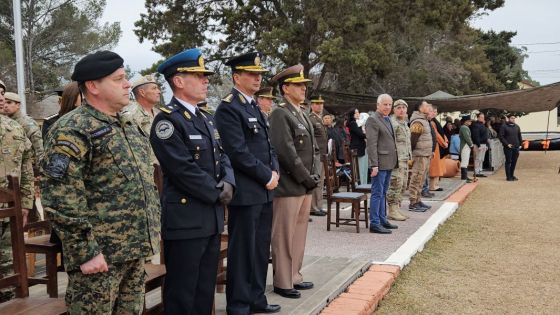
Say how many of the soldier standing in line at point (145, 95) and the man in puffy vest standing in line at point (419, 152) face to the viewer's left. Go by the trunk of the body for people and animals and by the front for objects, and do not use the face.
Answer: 0

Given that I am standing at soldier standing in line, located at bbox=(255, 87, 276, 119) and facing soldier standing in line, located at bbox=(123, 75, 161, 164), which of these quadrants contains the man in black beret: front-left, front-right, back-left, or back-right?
front-left

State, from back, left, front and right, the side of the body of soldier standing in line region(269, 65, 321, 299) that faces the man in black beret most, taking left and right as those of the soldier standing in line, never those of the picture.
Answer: right

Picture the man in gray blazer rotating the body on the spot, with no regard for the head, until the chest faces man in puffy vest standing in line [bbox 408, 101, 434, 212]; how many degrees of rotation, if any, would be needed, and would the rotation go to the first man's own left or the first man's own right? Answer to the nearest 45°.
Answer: approximately 135° to the first man's own left

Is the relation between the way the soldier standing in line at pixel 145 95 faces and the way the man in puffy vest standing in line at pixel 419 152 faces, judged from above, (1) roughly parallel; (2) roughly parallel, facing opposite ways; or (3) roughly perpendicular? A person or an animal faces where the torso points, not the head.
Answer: roughly parallel

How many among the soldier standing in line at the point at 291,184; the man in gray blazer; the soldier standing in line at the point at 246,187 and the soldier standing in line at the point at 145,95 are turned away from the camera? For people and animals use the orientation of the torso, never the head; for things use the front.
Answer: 0

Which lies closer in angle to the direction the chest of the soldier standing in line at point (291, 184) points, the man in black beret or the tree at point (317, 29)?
the man in black beret

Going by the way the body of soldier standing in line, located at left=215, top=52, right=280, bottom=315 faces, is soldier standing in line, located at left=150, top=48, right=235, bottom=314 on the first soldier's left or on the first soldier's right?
on the first soldier's right

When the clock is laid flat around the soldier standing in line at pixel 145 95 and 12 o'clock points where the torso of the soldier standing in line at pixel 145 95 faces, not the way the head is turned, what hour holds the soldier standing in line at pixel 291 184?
the soldier standing in line at pixel 291 184 is roughly at 12 o'clock from the soldier standing in line at pixel 145 95.

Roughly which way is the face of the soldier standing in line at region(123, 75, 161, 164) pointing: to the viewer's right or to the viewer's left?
to the viewer's right

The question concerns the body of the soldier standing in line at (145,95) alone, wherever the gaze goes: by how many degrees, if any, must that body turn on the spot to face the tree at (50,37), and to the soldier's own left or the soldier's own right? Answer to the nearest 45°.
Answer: approximately 135° to the soldier's own left

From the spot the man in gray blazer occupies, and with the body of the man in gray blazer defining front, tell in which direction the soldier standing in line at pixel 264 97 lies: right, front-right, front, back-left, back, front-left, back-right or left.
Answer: back-right

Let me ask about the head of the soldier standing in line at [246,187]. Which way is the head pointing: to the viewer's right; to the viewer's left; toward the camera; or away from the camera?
to the viewer's right

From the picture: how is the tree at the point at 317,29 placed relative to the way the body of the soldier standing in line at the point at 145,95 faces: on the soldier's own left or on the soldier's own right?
on the soldier's own left

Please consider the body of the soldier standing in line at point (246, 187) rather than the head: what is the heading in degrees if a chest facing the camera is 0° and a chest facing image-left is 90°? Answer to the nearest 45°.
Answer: approximately 315°

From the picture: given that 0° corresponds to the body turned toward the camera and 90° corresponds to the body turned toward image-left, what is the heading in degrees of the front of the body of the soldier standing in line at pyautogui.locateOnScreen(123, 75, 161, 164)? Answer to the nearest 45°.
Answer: approximately 315°

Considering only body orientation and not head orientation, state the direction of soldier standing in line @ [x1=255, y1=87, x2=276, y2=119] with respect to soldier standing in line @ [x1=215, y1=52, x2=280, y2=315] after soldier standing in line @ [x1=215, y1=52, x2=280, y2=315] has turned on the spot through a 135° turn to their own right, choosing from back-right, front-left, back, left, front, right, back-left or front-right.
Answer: right
